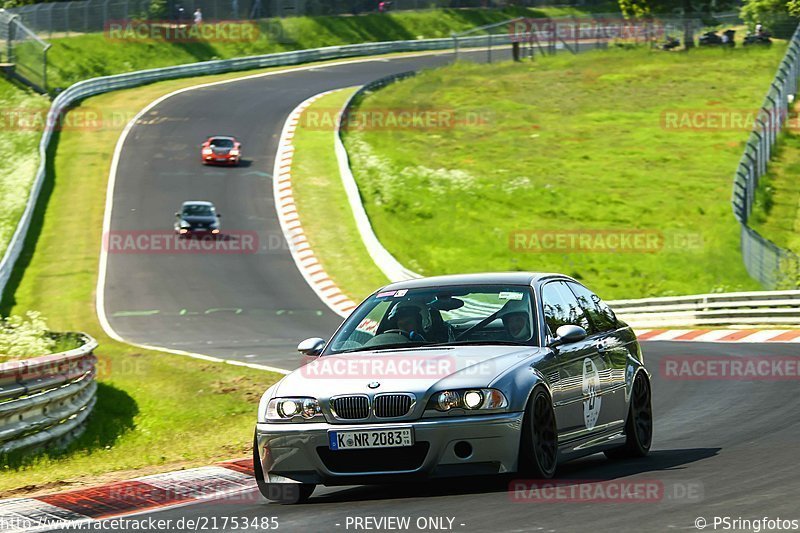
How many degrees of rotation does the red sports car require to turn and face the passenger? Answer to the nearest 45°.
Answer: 0° — it already faces them

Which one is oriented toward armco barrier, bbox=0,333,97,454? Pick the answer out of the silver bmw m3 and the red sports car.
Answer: the red sports car

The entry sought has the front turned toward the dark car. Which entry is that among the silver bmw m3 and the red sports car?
the red sports car

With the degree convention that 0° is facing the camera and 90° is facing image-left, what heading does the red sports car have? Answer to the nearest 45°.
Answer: approximately 0°

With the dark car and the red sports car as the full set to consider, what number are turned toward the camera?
2

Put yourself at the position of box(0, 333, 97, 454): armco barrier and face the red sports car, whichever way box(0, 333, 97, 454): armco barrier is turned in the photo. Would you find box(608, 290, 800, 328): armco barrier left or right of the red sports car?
right

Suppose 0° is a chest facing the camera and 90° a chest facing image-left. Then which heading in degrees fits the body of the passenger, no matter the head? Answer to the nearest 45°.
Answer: approximately 45°

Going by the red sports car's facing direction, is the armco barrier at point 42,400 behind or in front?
in front

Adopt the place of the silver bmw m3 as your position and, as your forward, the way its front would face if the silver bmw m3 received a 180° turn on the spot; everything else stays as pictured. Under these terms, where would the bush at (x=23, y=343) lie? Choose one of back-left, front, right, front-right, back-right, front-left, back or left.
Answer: left
